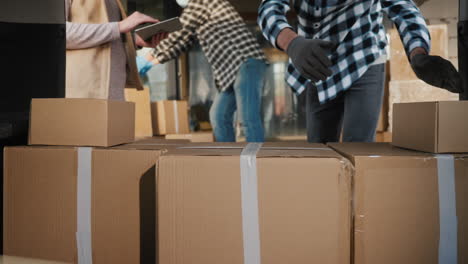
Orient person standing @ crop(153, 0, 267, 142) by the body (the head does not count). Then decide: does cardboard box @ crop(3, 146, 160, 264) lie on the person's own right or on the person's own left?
on the person's own left

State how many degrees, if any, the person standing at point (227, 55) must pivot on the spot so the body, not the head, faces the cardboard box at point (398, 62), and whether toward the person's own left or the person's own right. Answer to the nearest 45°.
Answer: approximately 135° to the person's own right

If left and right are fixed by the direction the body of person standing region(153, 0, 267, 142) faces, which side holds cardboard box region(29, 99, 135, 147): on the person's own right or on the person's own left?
on the person's own left

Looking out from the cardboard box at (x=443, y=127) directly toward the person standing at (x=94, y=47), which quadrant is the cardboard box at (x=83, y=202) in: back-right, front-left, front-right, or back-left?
front-left

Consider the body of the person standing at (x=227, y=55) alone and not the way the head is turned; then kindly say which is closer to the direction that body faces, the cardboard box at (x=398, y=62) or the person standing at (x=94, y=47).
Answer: the person standing
